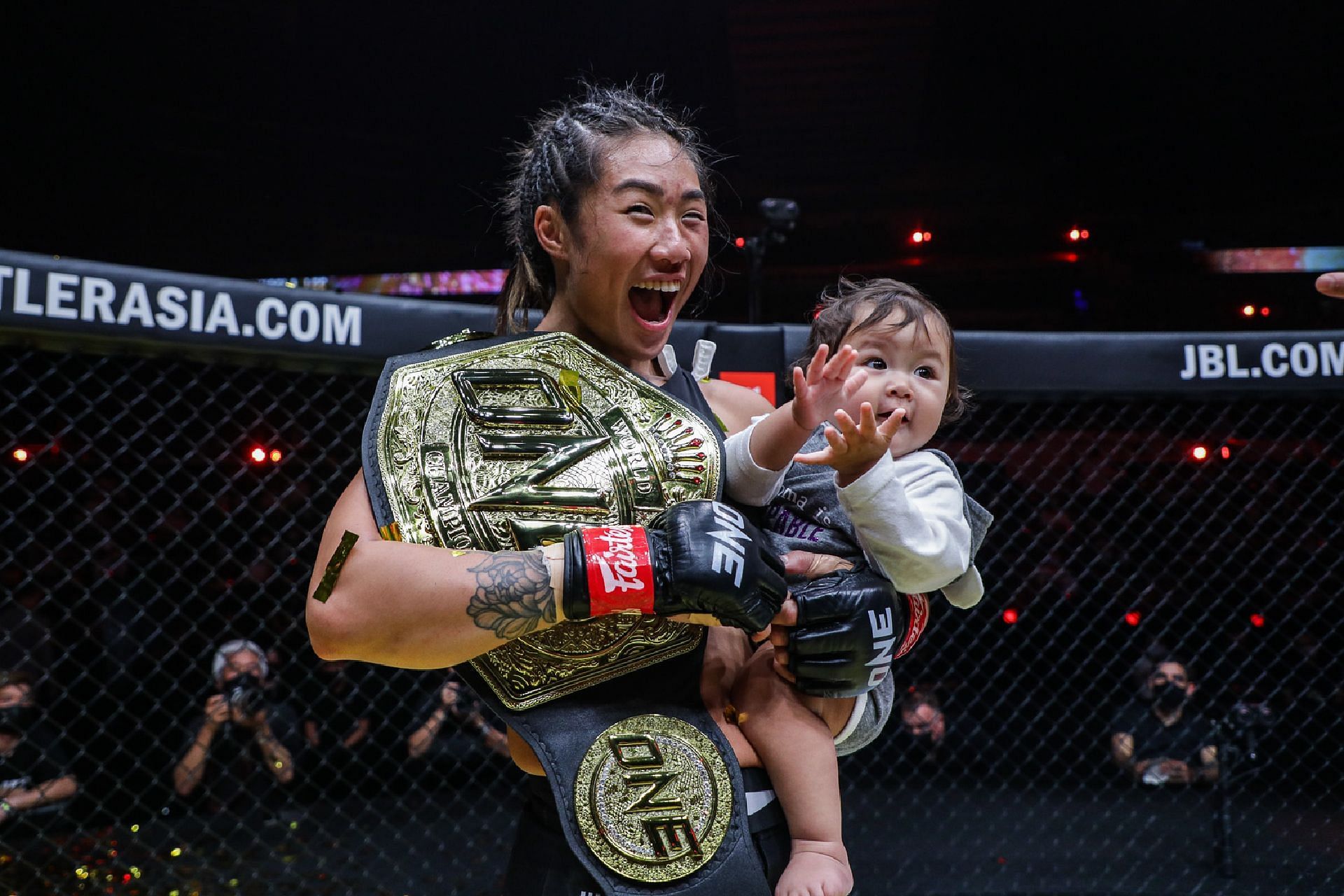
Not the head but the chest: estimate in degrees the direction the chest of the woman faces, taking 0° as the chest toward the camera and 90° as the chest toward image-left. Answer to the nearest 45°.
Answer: approximately 315°

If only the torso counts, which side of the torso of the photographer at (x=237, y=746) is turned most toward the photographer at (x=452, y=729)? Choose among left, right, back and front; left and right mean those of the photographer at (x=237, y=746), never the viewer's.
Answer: left

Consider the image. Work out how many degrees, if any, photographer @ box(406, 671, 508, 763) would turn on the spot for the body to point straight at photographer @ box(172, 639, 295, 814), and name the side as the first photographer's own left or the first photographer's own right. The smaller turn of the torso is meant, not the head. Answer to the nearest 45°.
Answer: approximately 90° to the first photographer's own right

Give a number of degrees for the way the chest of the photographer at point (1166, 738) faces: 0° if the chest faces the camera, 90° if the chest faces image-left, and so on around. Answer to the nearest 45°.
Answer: approximately 0°

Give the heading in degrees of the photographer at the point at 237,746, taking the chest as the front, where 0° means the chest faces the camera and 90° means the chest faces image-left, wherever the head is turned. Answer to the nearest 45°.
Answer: approximately 0°

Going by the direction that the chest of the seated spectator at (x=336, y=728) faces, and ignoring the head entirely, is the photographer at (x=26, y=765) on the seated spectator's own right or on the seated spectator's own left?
on the seated spectator's own right

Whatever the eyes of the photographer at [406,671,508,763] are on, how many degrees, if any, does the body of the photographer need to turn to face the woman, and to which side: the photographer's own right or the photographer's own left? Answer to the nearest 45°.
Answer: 0° — they already face them
